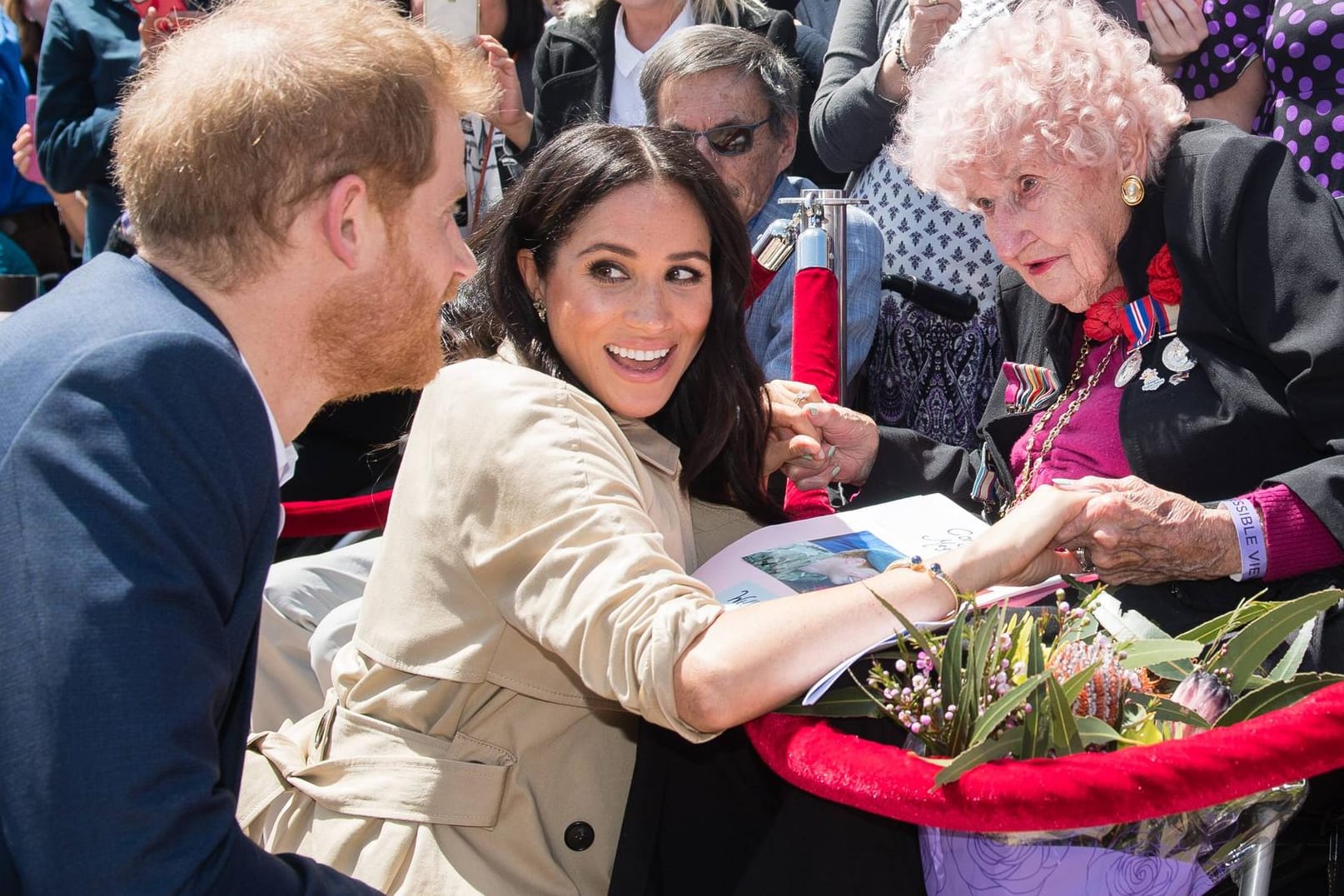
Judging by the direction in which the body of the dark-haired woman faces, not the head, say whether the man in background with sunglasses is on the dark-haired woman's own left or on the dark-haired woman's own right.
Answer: on the dark-haired woman's own left

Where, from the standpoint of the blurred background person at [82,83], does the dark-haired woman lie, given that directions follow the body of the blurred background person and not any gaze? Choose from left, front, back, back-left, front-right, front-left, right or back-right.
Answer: front-right

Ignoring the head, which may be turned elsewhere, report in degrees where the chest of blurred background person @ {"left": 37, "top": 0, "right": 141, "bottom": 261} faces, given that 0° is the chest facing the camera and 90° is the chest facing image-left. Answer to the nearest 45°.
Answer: approximately 315°

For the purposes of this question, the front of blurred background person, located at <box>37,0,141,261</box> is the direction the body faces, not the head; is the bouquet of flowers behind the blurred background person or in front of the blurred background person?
in front

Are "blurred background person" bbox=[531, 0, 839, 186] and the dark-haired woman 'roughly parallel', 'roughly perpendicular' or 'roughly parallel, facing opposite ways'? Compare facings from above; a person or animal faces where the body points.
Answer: roughly perpendicular

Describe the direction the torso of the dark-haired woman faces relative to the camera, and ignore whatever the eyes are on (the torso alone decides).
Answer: to the viewer's right

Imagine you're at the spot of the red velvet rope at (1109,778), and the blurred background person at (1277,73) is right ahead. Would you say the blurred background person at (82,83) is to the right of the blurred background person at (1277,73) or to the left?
left

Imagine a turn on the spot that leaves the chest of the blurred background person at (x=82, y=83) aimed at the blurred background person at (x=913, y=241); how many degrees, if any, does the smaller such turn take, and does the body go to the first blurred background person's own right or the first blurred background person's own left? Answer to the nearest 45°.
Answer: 0° — they already face them

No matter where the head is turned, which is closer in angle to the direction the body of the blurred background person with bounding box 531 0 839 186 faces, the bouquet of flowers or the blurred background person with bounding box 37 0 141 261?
the bouquet of flowers

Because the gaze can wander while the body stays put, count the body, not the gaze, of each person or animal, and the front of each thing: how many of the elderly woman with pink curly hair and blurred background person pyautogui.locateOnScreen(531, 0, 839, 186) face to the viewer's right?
0

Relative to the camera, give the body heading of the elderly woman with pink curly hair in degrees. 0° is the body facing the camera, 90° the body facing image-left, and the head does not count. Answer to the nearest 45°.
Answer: approximately 45°

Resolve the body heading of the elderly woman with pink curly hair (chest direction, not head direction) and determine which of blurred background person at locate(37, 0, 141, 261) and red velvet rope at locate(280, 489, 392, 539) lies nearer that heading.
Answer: the red velvet rope

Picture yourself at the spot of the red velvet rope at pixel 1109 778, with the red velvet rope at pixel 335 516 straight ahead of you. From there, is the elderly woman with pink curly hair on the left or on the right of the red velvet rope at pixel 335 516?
right

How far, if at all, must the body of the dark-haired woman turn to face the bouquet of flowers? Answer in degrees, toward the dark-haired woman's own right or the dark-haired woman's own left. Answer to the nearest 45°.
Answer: approximately 45° to the dark-haired woman's own right

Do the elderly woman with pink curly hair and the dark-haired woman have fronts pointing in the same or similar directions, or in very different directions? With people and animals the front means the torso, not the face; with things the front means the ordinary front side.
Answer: very different directions

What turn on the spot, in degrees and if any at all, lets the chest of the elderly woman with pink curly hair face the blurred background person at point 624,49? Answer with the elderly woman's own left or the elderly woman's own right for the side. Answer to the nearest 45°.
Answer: approximately 90° to the elderly woman's own right

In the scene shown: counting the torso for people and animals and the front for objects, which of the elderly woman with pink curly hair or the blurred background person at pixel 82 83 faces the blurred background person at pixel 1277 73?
the blurred background person at pixel 82 83

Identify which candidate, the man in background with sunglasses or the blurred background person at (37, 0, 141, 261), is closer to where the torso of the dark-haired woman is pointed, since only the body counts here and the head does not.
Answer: the man in background with sunglasses

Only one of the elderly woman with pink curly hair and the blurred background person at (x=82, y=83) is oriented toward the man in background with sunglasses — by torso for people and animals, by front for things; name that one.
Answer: the blurred background person
